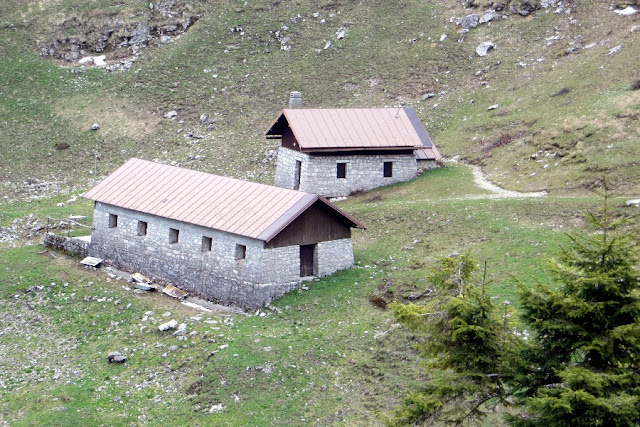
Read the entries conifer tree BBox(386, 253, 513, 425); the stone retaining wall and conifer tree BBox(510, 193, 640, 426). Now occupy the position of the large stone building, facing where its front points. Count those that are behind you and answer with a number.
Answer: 1

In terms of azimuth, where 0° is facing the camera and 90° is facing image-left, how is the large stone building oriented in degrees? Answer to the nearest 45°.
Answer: approximately 315°

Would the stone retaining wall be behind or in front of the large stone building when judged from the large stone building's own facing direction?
behind
